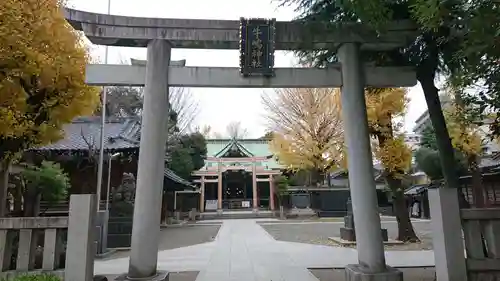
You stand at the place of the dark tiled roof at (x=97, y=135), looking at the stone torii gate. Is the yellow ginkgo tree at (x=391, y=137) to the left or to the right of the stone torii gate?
left

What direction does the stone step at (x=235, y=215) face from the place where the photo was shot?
facing the viewer

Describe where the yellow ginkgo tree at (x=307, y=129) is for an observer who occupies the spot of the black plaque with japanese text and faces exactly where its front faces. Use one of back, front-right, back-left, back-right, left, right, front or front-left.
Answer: back

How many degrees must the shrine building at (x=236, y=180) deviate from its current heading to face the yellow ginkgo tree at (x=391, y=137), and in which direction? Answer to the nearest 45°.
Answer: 0° — it already faces it

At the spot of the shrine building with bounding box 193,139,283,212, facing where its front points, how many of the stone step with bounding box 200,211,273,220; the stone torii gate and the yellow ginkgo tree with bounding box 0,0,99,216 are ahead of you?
3

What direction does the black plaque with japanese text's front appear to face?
toward the camera

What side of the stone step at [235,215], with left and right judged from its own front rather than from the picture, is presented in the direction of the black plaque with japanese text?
front

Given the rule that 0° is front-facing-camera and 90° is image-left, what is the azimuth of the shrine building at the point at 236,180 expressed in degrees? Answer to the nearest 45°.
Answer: approximately 0°

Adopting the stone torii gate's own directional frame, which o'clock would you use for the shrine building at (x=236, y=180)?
The shrine building is roughly at 6 o'clock from the stone torii gate.

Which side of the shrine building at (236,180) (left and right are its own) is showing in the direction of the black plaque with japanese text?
front

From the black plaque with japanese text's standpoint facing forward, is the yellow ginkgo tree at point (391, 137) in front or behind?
behind

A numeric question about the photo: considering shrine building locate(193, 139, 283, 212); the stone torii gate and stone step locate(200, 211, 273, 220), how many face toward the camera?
3

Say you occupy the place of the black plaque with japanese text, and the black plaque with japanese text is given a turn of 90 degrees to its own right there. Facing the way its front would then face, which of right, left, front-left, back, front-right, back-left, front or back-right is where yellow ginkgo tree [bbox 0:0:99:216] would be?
front

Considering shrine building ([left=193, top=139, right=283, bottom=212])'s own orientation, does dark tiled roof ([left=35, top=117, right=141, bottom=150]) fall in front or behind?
in front
